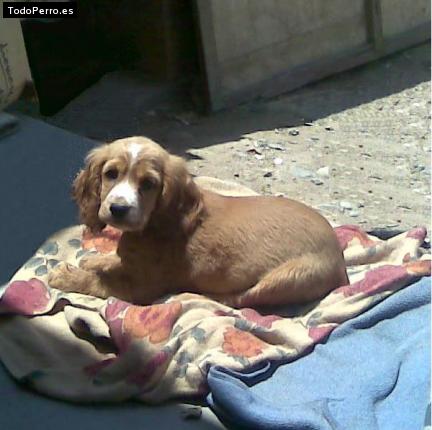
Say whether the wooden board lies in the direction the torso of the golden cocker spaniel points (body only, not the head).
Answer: no

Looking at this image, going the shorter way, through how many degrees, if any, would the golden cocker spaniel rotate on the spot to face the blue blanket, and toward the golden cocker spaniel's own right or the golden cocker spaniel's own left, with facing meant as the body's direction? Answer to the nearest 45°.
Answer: approximately 135° to the golden cocker spaniel's own left

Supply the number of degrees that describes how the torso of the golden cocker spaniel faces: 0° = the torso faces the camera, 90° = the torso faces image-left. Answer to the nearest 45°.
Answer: approximately 90°
